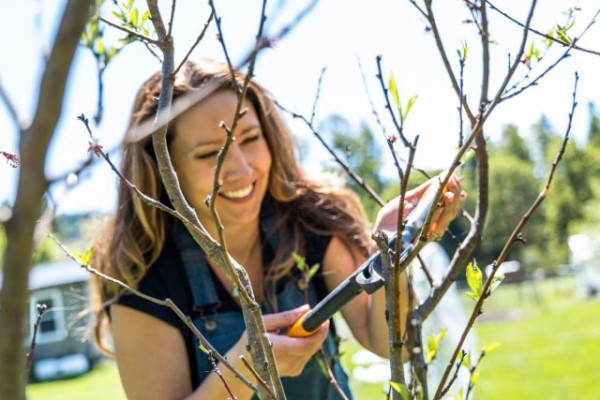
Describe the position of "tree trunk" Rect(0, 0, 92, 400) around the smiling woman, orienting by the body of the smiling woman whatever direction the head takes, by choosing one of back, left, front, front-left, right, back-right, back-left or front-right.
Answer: front-right

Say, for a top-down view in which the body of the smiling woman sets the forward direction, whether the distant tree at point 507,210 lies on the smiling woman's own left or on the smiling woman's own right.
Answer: on the smiling woman's own left

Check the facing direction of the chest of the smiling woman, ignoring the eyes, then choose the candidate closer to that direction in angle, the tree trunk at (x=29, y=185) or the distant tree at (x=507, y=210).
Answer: the tree trunk

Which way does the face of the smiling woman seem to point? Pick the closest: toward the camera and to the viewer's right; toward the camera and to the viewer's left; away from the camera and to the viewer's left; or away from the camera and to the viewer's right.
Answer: toward the camera and to the viewer's right

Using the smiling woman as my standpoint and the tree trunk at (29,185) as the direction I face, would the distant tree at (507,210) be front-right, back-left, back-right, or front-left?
back-left

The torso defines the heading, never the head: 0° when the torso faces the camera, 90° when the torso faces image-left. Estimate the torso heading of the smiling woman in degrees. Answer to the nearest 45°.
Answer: approximately 315°
